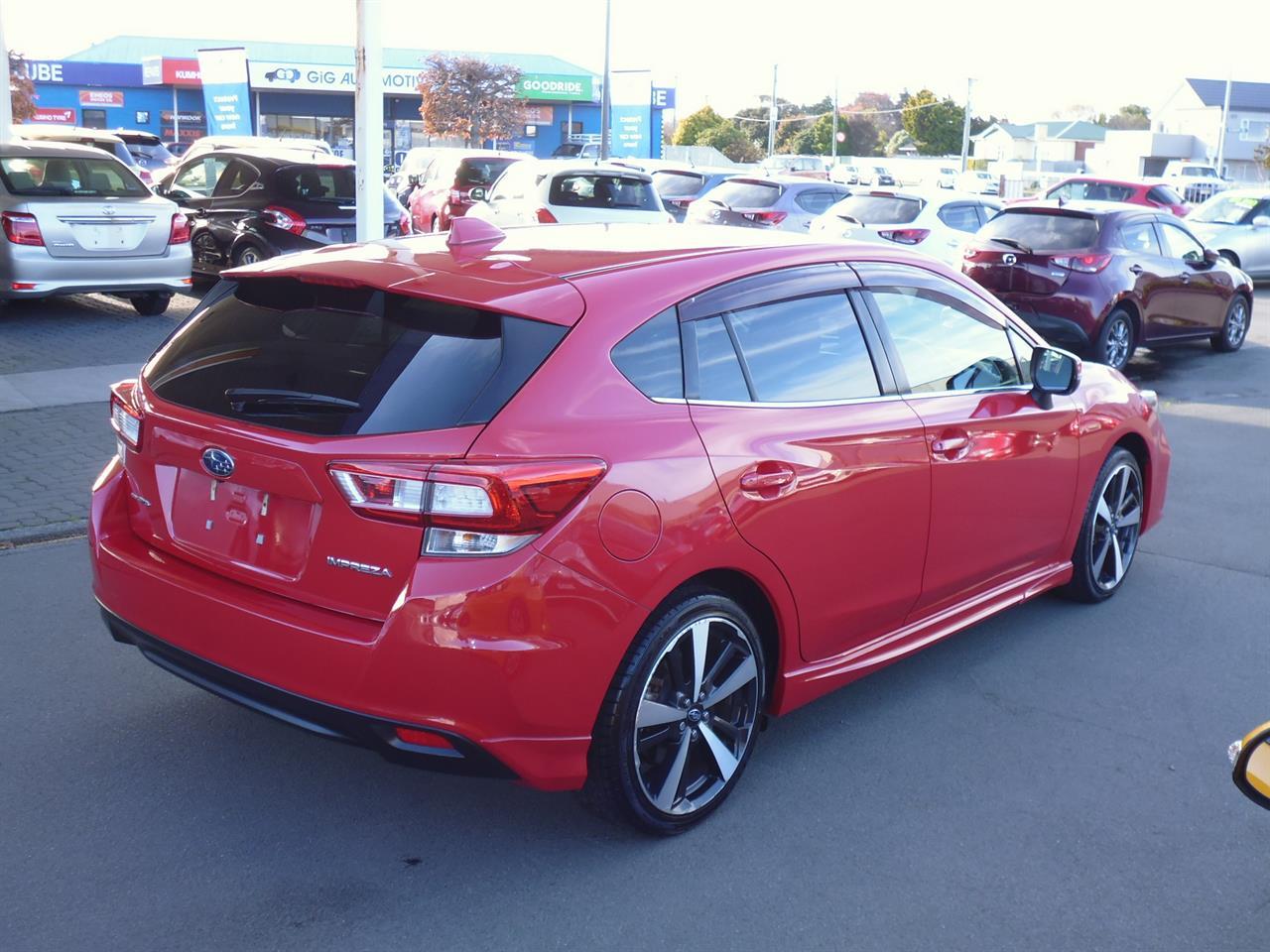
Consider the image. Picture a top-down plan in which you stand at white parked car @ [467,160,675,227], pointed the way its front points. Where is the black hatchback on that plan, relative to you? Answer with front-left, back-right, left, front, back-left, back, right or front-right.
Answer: left

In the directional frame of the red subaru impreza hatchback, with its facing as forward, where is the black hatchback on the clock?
The black hatchback is roughly at 10 o'clock from the red subaru impreza hatchback.

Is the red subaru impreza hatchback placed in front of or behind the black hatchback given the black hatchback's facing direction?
behind

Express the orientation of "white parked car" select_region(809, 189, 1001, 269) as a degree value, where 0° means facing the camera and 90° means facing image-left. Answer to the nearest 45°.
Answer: approximately 225°

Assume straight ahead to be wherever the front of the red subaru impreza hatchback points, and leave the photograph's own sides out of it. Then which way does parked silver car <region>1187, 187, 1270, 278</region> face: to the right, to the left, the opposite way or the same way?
the opposite way

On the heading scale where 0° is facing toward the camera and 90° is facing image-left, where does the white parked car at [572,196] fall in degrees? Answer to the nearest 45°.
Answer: approximately 135°

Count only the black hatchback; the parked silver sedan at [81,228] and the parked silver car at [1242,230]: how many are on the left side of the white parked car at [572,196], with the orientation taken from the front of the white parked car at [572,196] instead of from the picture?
2

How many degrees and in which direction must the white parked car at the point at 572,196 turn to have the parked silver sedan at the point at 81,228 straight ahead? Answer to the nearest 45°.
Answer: approximately 90° to its left
